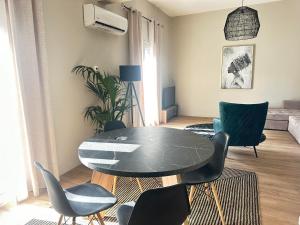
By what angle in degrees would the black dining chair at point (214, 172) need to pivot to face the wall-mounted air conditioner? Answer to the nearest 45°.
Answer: approximately 45° to its right

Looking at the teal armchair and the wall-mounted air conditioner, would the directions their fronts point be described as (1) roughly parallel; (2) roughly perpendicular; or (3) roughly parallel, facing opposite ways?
roughly perpendicular

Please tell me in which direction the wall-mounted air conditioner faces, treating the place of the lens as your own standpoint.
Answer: facing the viewer and to the right of the viewer

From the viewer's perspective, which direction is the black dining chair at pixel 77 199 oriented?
to the viewer's right

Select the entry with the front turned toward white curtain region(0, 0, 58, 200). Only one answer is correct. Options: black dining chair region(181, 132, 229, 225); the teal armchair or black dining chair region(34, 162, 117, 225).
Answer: black dining chair region(181, 132, 229, 225)

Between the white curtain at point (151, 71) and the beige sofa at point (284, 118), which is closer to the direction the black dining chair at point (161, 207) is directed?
the white curtain

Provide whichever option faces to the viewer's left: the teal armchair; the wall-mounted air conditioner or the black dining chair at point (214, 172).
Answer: the black dining chair

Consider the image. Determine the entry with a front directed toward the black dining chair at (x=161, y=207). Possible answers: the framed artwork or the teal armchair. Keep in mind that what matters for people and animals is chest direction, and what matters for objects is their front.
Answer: the framed artwork

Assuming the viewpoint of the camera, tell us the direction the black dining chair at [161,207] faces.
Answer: facing away from the viewer and to the left of the viewer

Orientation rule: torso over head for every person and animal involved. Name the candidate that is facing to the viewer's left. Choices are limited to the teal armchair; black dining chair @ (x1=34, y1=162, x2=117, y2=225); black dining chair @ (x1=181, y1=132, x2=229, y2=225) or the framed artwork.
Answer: black dining chair @ (x1=181, y1=132, x2=229, y2=225)

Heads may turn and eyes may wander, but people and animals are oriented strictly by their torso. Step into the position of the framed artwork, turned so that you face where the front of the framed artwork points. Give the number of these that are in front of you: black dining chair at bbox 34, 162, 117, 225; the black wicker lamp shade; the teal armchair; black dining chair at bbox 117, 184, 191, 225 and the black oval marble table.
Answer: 5

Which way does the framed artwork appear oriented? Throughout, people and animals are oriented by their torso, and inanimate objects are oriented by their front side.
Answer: toward the camera

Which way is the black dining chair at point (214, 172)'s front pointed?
to the viewer's left
